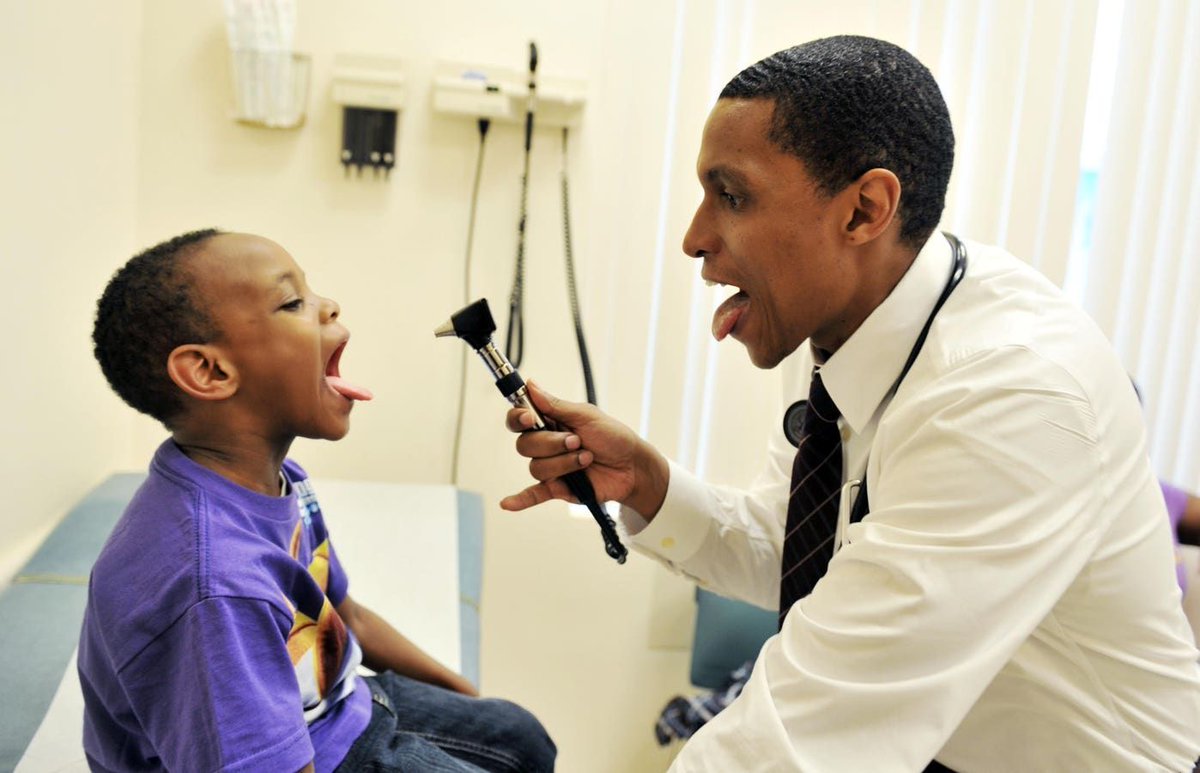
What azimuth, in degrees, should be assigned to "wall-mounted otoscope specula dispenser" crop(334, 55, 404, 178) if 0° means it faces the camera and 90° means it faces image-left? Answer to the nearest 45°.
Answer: approximately 0°

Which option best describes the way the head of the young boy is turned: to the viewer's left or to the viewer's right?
to the viewer's right

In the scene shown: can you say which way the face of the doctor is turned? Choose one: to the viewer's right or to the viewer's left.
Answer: to the viewer's left

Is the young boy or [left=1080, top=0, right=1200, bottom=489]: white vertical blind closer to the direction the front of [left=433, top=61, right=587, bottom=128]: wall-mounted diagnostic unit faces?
the young boy

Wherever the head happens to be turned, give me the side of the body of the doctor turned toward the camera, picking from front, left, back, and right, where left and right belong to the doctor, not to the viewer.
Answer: left

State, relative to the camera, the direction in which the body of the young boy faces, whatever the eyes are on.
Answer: to the viewer's right
